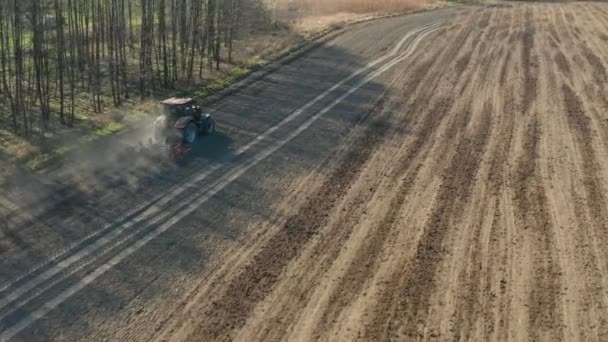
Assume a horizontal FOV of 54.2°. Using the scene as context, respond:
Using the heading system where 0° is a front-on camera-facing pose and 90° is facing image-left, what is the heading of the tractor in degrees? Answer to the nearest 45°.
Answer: approximately 225°
